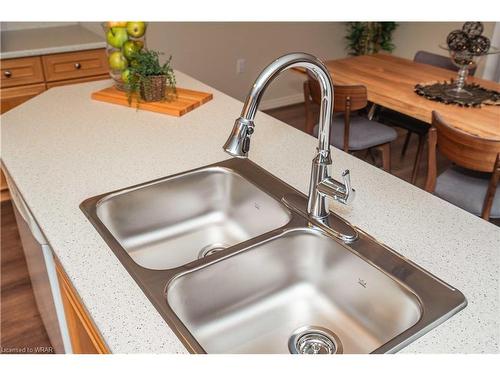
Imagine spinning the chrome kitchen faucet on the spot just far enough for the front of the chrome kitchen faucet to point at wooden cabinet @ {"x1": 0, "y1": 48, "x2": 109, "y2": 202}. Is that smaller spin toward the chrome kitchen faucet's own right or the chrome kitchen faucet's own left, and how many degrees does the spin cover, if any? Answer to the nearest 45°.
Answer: approximately 90° to the chrome kitchen faucet's own right

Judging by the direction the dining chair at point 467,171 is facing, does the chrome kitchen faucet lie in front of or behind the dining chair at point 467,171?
behind

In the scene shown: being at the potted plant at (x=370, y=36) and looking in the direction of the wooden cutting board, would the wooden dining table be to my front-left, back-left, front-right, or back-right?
front-left

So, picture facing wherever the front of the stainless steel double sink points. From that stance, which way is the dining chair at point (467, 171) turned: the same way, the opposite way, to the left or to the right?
the opposite way

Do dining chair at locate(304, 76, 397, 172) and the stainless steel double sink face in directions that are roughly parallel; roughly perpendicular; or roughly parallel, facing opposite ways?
roughly parallel, facing opposite ways

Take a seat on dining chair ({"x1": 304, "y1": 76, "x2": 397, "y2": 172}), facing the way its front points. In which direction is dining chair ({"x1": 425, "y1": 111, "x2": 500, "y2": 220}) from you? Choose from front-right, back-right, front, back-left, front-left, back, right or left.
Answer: right

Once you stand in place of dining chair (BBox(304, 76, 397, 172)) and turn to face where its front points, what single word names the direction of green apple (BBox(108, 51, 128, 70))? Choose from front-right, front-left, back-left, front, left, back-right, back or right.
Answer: back

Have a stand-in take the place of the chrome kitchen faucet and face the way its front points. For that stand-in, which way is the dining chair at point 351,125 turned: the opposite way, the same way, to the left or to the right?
the opposite way

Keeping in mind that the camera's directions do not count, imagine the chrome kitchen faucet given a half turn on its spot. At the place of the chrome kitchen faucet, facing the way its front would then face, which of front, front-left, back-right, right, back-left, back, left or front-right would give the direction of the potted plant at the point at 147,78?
left

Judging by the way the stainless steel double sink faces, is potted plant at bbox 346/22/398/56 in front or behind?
behind

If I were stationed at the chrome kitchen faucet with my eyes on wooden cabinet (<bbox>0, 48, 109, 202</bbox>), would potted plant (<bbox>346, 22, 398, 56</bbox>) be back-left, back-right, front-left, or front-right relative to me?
front-right

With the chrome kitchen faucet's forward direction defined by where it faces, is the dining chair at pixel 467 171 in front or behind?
behind

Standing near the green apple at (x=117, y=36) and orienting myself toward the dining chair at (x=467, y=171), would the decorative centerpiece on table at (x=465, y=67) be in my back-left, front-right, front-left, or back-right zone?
front-left

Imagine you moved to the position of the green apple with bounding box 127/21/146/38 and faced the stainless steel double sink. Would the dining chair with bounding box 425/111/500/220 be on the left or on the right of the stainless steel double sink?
left

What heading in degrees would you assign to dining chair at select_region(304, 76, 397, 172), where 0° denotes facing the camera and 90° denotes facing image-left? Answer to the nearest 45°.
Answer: approximately 225°

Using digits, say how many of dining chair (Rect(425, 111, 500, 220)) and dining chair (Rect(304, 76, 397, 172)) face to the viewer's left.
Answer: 0
